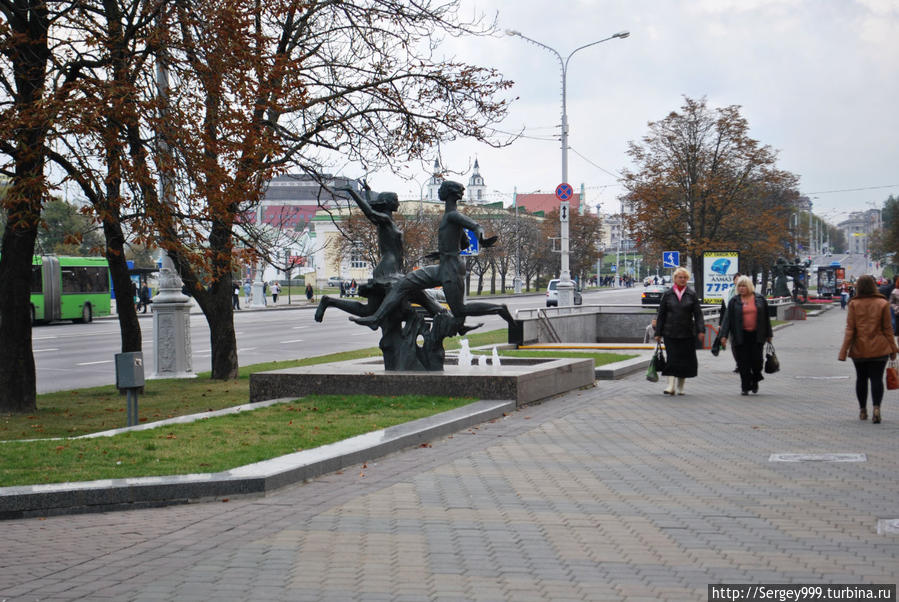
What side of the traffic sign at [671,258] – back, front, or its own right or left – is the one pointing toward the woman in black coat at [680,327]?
front

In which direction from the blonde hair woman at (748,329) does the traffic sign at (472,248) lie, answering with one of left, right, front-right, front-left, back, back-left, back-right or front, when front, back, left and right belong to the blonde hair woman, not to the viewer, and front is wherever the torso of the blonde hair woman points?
right

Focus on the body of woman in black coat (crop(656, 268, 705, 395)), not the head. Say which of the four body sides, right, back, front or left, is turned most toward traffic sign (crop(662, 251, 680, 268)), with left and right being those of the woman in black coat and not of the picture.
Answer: back

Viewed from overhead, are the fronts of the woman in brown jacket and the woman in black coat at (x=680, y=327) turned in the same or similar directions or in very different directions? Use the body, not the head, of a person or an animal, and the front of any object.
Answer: very different directions

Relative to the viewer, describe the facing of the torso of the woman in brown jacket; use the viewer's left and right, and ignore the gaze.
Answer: facing away from the viewer

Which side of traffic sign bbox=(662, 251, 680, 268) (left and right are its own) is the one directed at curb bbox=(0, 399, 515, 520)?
front

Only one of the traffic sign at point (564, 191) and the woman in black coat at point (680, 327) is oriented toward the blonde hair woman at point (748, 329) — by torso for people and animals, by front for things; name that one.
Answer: the traffic sign

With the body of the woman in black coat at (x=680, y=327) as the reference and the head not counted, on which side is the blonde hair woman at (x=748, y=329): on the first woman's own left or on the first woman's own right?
on the first woman's own left

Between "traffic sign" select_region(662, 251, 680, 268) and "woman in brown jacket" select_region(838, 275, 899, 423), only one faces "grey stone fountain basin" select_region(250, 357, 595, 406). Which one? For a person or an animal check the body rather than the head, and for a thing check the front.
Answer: the traffic sign

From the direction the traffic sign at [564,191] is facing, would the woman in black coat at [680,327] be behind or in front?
in front
